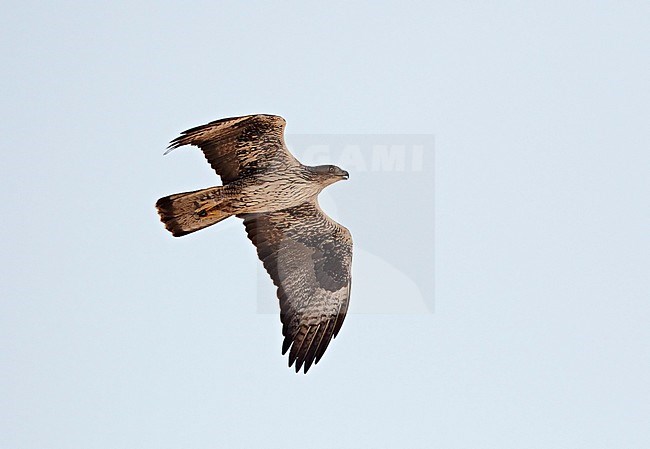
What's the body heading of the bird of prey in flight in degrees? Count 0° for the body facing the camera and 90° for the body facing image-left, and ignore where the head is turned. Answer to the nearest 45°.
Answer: approximately 270°
